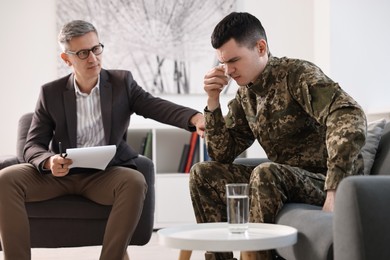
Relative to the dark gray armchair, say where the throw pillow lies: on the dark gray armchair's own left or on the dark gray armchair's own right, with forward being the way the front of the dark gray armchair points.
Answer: on the dark gray armchair's own left

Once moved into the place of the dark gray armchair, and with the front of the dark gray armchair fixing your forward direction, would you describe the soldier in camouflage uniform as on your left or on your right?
on your left

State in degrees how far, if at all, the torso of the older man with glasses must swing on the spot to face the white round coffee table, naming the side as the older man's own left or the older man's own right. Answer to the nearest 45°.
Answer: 0° — they already face it

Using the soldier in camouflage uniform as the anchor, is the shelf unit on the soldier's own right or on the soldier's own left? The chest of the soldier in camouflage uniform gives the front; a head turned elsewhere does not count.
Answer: on the soldier's own right

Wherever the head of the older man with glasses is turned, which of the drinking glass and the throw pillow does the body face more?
the drinking glass

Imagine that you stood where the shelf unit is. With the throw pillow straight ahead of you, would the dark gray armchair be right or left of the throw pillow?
right

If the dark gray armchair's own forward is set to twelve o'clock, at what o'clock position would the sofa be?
The sofa is roughly at 11 o'clock from the dark gray armchair.

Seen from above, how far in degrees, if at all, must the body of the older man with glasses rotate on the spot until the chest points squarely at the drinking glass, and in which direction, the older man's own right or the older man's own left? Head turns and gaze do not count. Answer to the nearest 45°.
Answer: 0° — they already face it
